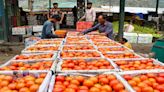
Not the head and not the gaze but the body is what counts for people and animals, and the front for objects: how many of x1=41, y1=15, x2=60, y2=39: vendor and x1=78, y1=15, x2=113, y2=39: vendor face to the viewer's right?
1

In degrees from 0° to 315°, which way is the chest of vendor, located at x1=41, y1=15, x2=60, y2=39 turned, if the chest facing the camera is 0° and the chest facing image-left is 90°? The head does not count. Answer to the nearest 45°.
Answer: approximately 270°

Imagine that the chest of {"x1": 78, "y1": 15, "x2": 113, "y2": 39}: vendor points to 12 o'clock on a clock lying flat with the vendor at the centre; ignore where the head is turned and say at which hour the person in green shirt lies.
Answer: The person in green shirt is roughly at 8 o'clock from the vendor.

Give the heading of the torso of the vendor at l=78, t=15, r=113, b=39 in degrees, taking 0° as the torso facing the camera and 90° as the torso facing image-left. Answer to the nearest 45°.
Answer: approximately 45°

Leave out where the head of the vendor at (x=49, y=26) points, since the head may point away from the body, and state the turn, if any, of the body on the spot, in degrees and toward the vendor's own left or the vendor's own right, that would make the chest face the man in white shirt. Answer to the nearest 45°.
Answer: approximately 45° to the vendor's own left
